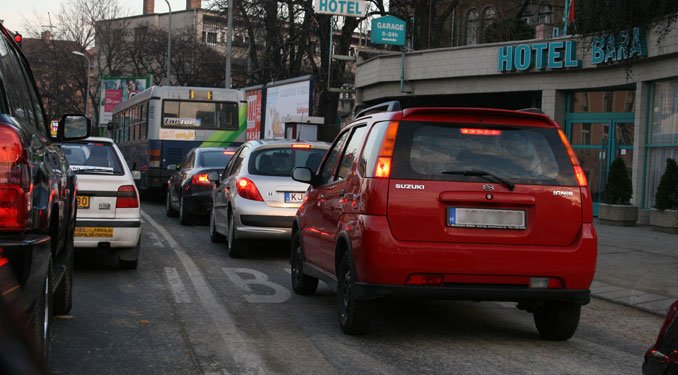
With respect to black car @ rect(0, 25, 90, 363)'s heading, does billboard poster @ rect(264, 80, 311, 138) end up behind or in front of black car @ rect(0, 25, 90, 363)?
in front

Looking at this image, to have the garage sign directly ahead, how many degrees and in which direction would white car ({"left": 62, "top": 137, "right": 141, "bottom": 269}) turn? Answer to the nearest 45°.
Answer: approximately 45° to its right

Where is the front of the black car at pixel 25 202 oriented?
away from the camera

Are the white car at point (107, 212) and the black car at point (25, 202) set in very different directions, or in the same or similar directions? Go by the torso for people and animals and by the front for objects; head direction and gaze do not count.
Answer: same or similar directions

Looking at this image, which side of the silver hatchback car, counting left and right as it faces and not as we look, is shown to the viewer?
back

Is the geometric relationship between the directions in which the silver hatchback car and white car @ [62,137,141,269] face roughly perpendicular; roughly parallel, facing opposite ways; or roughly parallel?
roughly parallel

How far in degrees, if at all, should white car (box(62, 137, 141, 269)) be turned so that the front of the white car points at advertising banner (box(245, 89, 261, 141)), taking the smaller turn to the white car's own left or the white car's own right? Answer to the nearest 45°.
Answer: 0° — it already faces it

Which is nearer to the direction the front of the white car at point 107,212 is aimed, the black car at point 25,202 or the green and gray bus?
the green and gray bus

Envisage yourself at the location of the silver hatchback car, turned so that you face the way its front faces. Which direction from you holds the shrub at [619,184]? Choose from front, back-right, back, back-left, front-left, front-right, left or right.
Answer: front-right

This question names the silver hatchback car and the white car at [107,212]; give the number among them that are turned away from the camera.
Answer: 2

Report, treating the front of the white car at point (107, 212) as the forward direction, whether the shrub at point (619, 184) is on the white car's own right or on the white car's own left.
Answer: on the white car's own right

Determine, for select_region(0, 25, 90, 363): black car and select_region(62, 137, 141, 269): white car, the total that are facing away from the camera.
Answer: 2

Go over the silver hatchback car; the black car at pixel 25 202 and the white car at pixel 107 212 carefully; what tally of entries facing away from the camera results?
3

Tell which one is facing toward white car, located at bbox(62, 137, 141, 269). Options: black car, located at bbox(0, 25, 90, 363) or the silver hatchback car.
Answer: the black car

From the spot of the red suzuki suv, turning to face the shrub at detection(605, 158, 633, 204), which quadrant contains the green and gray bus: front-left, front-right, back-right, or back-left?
front-left

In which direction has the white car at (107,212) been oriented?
away from the camera
